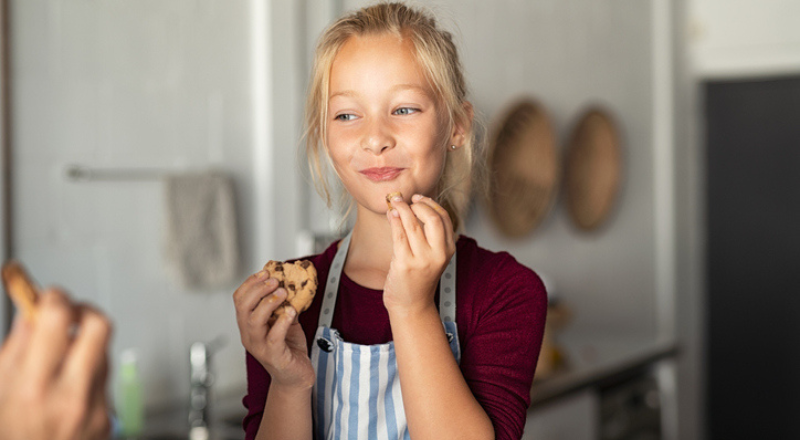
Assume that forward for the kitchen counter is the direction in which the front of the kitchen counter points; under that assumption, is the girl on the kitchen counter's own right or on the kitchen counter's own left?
on the kitchen counter's own right

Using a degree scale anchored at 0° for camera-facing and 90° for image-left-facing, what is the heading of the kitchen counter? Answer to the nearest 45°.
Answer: approximately 315°

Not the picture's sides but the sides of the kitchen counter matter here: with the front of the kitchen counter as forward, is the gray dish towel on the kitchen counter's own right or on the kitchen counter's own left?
on the kitchen counter's own right

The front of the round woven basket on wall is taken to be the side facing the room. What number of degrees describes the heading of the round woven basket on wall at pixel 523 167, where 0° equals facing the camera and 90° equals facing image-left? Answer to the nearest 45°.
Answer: approximately 315°

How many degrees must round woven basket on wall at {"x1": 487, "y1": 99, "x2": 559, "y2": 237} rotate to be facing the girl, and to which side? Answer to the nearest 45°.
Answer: approximately 45° to its right

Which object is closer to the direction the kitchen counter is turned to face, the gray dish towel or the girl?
the girl

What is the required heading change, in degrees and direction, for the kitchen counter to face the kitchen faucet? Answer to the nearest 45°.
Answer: approximately 90° to its right

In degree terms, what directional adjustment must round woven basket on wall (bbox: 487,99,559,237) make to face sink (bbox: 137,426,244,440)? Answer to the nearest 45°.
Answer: approximately 90° to its right

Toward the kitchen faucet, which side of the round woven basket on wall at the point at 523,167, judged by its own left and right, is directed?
right

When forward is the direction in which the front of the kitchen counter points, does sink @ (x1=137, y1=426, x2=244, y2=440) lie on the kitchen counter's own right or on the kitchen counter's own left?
on the kitchen counter's own right
